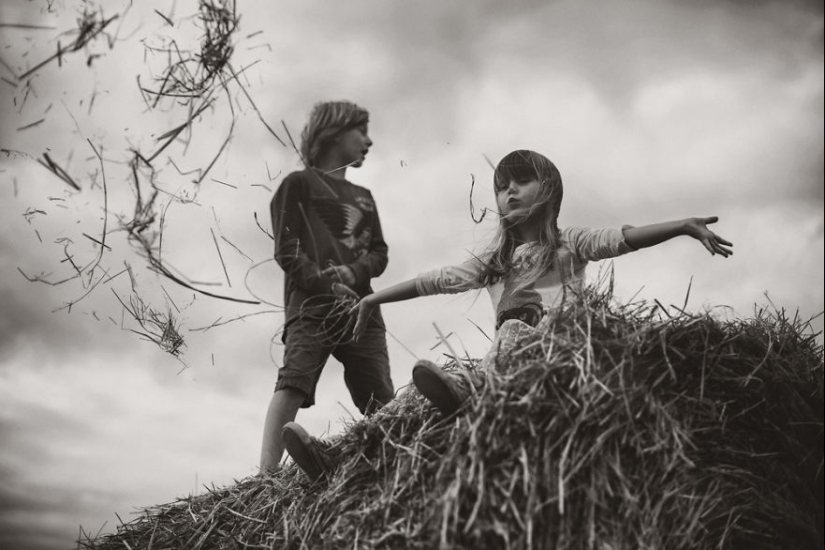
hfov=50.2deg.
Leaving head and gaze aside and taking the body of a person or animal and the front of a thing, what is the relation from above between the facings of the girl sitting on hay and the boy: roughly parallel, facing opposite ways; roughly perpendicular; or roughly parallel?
roughly perpendicular

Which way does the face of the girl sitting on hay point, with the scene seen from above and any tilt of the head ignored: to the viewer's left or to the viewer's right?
to the viewer's left

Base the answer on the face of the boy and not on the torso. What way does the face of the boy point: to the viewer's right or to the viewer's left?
to the viewer's right

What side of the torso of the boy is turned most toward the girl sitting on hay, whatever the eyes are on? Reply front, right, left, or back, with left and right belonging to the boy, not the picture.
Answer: front

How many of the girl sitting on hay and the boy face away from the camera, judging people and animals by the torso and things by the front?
0

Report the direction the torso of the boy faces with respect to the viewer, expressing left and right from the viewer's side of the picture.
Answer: facing the viewer and to the right of the viewer

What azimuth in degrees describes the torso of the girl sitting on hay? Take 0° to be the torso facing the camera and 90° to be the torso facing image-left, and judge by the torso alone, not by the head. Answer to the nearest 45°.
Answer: approximately 45°
